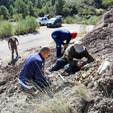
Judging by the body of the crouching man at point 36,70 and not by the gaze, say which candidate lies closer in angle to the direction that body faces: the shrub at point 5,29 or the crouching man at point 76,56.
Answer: the crouching man

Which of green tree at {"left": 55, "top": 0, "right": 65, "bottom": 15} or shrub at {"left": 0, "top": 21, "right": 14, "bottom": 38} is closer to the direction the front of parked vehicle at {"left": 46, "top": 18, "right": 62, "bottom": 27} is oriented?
the shrub

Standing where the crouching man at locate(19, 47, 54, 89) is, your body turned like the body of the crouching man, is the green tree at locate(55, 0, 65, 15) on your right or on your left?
on your left

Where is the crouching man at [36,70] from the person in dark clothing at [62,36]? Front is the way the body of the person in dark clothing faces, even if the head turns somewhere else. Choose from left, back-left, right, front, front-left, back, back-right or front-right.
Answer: right

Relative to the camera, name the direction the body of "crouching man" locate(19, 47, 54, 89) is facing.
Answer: to the viewer's right

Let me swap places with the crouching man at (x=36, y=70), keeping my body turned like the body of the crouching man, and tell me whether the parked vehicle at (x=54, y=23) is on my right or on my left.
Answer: on my left

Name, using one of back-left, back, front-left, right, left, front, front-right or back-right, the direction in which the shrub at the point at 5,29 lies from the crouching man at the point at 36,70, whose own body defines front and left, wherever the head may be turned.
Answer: left

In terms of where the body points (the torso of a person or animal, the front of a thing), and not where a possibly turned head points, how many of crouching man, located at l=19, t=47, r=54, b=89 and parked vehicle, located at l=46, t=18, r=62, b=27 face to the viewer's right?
1

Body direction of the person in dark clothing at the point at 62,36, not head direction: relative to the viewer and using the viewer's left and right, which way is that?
facing to the right of the viewer

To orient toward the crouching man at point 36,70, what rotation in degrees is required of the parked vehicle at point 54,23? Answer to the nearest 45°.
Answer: approximately 45° to its left

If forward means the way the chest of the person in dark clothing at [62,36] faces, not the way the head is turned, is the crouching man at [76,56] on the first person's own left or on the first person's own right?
on the first person's own right

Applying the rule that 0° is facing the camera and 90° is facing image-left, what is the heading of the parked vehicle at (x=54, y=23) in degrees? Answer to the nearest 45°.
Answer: approximately 45°
